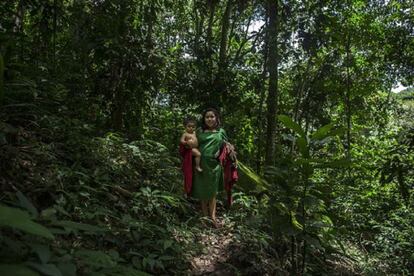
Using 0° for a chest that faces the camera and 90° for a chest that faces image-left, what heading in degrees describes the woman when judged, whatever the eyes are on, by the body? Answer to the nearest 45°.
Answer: approximately 0°

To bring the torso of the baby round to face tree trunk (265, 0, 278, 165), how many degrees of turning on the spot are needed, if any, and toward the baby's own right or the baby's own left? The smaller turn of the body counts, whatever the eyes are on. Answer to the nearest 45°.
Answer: approximately 90° to the baby's own left

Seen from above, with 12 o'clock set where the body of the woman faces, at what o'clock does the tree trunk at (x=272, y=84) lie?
The tree trunk is roughly at 7 o'clock from the woman.

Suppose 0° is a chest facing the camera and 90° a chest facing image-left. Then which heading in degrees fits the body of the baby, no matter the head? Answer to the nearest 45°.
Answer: approximately 315°
